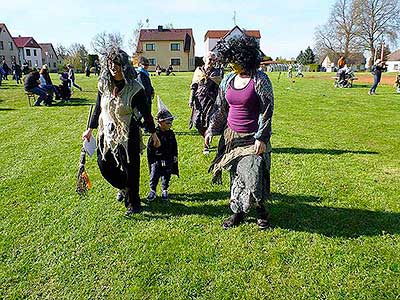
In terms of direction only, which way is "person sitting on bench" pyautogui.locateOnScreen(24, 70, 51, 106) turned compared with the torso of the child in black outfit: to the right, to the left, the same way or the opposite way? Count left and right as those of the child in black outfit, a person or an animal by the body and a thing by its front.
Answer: to the left

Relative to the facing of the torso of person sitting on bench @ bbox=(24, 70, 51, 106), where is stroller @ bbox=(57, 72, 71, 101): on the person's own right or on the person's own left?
on the person's own left

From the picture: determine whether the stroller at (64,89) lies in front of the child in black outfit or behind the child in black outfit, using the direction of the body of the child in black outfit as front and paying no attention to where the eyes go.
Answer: behind

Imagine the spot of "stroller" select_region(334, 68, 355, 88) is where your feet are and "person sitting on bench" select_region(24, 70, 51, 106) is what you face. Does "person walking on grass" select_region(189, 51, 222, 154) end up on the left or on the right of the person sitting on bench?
left

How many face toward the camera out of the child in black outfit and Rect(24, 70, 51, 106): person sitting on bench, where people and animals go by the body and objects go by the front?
1

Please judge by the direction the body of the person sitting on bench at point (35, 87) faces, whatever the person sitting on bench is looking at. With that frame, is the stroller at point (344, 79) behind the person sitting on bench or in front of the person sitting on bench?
in front

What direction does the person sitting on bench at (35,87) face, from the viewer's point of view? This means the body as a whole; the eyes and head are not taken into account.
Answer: to the viewer's right

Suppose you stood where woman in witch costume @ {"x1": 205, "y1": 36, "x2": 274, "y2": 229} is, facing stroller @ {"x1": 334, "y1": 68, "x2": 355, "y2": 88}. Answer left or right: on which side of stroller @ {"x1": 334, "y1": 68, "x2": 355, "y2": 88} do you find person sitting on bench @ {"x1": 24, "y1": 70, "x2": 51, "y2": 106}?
left

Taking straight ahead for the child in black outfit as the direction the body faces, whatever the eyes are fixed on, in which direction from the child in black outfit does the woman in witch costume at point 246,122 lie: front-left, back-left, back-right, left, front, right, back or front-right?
front-left

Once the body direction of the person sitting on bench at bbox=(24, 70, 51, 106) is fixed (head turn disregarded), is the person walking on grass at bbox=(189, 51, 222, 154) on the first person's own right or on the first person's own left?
on the first person's own right

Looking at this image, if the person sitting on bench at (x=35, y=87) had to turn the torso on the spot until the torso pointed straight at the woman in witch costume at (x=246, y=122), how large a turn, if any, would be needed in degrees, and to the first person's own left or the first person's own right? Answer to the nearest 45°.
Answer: approximately 90° to the first person's own right

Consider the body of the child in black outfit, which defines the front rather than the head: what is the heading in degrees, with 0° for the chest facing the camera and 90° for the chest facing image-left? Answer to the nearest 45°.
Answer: approximately 0°

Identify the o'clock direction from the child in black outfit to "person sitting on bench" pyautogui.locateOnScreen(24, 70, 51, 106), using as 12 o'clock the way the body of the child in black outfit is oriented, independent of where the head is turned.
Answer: The person sitting on bench is roughly at 5 o'clock from the child in black outfit.

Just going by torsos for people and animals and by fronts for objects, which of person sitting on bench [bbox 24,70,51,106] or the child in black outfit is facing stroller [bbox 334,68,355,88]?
the person sitting on bench
